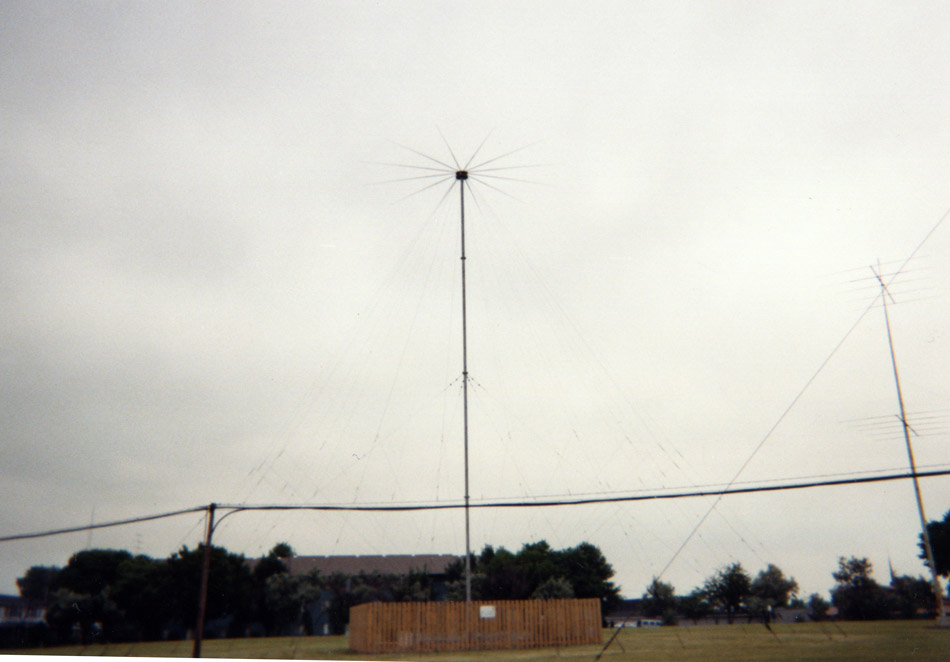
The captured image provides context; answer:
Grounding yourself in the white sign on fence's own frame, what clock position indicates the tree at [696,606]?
The tree is roughly at 7 o'clock from the white sign on fence.

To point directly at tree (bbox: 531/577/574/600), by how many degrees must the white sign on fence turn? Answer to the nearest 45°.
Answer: approximately 180°

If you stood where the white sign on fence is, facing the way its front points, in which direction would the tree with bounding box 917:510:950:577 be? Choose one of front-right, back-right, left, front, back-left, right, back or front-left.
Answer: back-left

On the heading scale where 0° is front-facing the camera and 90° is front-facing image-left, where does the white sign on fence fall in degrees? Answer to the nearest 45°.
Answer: approximately 0°

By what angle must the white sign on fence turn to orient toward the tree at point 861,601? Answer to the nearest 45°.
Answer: approximately 135° to its left

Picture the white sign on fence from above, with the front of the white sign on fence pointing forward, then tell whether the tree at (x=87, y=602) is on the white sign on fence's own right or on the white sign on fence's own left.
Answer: on the white sign on fence's own right

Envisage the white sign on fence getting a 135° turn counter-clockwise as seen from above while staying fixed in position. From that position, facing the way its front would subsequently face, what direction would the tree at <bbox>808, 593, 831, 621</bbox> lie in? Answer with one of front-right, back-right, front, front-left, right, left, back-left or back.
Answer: front

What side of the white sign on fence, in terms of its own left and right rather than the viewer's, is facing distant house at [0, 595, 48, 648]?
right

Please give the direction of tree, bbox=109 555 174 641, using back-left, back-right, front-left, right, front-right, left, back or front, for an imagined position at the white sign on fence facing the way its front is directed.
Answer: back-right

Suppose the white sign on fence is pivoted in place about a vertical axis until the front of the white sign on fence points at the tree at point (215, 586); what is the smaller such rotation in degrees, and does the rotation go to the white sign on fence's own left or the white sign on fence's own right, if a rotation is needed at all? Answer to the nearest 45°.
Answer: approximately 135° to the white sign on fence's own right

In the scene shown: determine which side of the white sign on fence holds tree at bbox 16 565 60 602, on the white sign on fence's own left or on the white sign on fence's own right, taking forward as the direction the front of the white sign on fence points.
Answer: on the white sign on fence's own right
